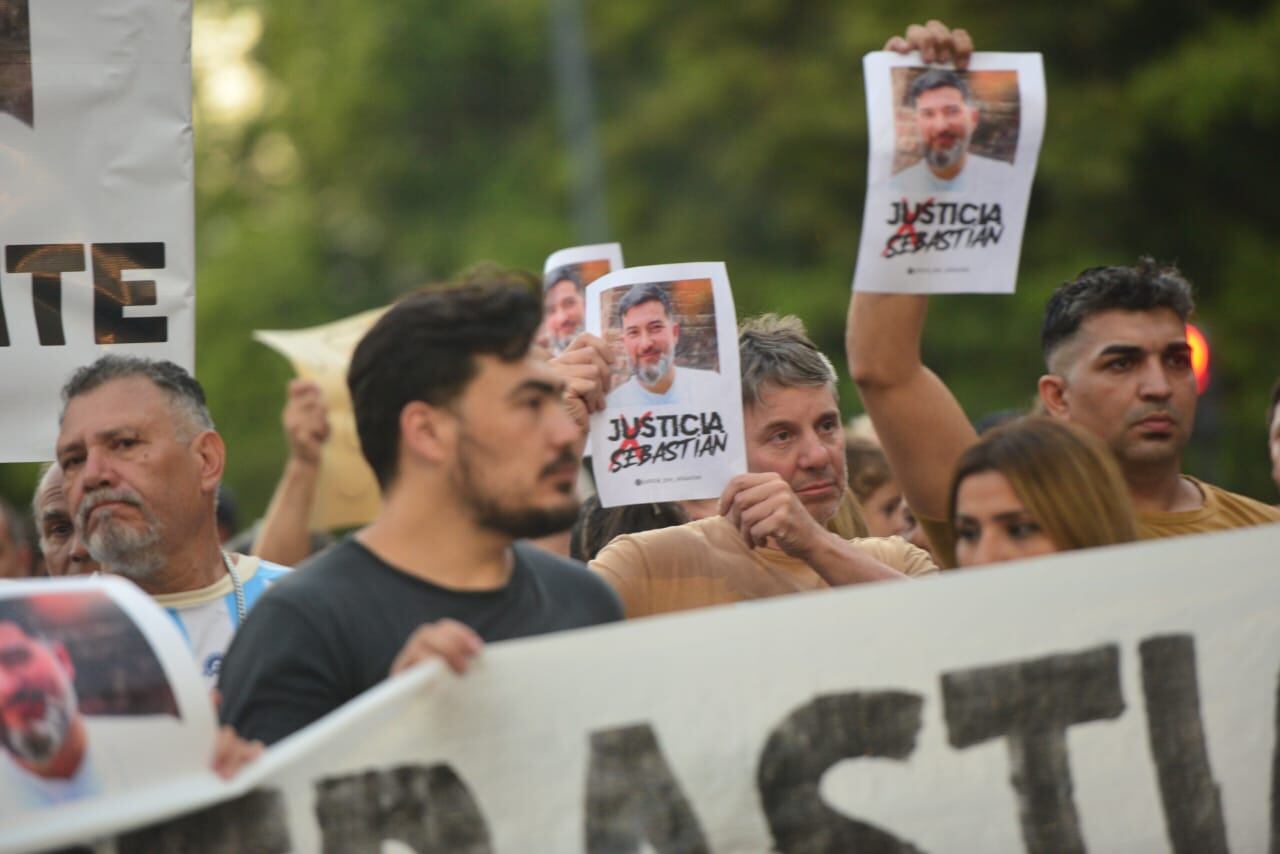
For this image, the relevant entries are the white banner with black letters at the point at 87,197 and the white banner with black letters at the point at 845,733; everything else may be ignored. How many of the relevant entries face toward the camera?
2

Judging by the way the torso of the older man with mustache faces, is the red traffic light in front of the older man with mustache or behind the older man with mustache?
behind

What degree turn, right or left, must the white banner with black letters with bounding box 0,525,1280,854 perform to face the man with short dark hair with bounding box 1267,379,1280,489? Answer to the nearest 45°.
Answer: approximately 135° to its left

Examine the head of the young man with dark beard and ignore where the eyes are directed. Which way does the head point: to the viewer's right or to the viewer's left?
to the viewer's right

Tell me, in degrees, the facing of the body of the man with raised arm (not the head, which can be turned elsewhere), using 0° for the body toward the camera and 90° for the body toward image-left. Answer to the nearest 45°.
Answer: approximately 315°

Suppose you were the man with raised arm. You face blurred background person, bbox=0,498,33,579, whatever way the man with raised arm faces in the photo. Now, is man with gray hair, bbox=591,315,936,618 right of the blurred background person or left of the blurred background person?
left

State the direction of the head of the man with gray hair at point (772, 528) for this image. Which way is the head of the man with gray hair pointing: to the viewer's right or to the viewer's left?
to the viewer's right

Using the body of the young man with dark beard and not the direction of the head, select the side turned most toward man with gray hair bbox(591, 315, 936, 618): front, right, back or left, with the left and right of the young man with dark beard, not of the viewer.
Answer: left

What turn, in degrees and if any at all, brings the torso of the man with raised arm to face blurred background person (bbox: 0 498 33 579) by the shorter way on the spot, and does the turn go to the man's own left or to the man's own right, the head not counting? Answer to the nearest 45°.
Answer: approximately 135° to the man's own right
